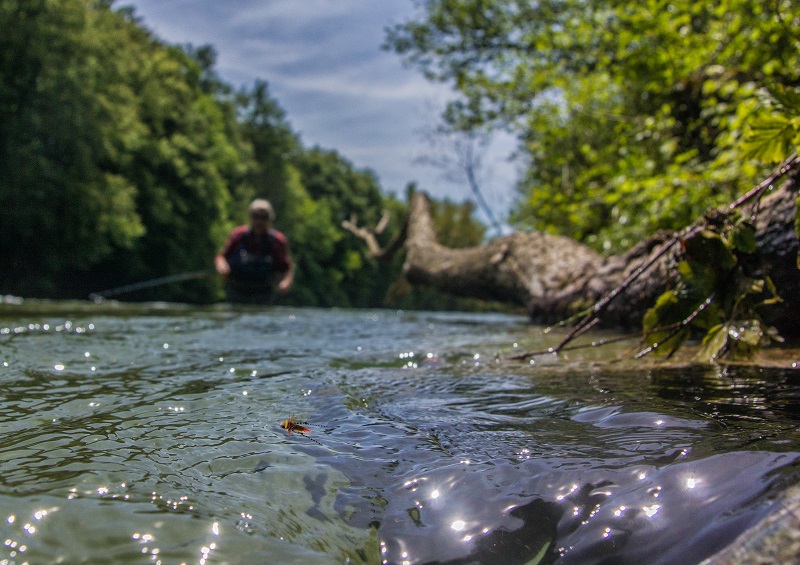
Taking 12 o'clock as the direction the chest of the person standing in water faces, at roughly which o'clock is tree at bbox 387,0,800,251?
The tree is roughly at 11 o'clock from the person standing in water.

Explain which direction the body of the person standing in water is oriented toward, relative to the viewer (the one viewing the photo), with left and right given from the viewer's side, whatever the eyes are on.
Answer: facing the viewer

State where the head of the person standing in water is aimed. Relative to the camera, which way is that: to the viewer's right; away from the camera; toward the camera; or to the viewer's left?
toward the camera

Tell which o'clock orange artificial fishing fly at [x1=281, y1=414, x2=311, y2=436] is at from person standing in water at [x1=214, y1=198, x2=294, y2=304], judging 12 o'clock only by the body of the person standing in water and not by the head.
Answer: The orange artificial fishing fly is roughly at 12 o'clock from the person standing in water.
